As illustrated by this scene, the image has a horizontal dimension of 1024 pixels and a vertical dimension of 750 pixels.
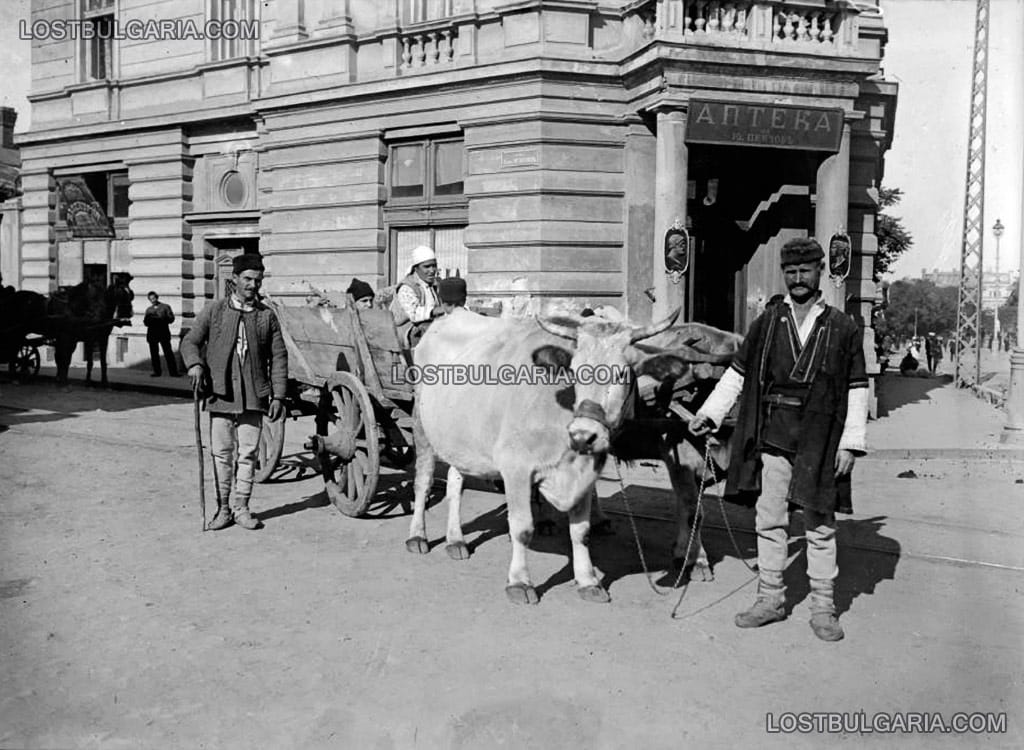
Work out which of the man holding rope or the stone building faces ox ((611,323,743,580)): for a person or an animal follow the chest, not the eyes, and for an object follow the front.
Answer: the stone building

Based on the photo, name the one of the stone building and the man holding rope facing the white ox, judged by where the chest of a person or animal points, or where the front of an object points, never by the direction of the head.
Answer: the stone building

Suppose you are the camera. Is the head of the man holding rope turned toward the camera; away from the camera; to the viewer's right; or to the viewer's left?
toward the camera

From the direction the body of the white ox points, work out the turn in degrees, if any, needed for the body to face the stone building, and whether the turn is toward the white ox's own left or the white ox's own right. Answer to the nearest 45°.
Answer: approximately 135° to the white ox's own left

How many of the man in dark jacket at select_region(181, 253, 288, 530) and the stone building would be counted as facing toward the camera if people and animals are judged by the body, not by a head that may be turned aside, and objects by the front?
2

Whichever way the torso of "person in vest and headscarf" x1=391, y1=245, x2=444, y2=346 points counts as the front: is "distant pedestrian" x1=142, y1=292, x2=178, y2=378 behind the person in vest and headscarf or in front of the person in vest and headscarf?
behind

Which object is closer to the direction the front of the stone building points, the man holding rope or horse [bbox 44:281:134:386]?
the man holding rope

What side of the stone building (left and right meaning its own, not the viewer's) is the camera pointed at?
front

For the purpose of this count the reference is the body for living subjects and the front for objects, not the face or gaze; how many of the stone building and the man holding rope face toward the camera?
2

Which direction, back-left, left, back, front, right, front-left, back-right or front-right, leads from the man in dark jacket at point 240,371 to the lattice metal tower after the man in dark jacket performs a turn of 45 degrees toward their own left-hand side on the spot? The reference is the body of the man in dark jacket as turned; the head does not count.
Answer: left

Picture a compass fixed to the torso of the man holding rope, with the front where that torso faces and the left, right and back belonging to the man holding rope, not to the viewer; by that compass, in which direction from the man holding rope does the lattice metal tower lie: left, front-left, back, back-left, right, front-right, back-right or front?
back

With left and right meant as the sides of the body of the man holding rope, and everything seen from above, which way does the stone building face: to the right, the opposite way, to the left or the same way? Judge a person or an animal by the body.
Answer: the same way

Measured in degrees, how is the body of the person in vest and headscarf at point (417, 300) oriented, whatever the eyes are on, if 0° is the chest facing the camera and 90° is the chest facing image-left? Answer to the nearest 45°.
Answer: approximately 315°

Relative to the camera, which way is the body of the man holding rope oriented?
toward the camera

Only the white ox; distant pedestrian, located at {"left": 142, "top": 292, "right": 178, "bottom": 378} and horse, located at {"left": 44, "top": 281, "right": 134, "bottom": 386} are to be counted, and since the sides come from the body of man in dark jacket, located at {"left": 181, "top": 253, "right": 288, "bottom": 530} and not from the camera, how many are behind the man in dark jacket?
2

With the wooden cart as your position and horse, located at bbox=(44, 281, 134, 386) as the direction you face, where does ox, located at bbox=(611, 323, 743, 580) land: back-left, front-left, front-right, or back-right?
back-right

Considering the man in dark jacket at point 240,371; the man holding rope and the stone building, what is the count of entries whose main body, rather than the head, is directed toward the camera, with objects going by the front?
3

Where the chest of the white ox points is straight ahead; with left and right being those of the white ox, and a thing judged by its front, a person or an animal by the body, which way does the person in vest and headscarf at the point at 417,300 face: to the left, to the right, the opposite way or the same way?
the same way

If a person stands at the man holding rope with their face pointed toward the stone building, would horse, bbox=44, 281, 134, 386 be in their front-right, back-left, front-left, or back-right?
front-left

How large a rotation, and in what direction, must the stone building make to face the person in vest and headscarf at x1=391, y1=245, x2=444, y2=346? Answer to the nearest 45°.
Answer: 0° — it already faces them
